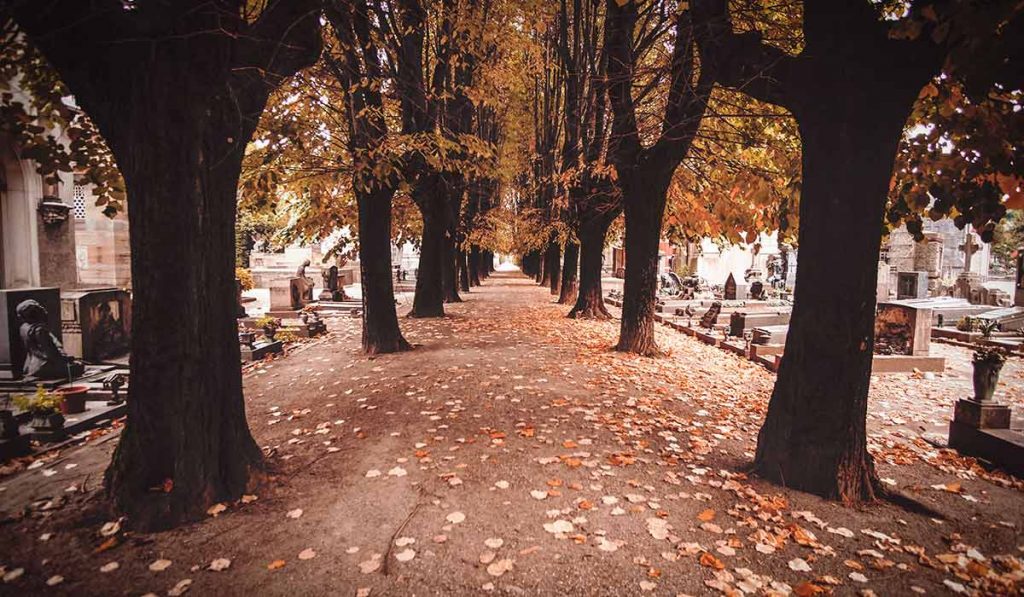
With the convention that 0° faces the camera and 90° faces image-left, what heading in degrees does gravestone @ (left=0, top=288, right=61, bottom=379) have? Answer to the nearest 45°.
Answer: approximately 315°

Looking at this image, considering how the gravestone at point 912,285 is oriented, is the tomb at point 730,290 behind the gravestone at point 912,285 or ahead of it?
ahead

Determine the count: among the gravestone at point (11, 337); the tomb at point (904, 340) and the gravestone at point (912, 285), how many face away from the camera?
0

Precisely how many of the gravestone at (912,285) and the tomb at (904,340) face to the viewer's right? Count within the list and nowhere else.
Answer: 0

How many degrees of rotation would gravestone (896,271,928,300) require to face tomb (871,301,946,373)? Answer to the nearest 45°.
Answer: approximately 45° to its left

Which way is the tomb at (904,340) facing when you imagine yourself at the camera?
facing the viewer and to the left of the viewer

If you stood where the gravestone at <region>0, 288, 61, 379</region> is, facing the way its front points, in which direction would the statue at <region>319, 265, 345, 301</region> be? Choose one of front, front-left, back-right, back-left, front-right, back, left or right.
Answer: left

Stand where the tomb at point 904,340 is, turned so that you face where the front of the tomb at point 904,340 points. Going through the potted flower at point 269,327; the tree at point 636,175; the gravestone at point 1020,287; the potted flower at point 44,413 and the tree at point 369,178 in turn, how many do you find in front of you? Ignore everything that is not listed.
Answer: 4

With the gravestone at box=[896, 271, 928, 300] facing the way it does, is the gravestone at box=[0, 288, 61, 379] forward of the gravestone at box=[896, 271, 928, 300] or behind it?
forward

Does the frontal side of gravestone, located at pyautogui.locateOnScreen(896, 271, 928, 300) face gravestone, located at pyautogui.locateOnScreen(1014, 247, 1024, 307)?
no

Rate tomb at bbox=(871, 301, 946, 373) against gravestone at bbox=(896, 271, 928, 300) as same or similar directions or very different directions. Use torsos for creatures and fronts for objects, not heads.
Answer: same or similar directions

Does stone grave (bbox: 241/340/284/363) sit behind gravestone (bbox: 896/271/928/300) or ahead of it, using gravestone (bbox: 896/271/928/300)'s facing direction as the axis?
ahead

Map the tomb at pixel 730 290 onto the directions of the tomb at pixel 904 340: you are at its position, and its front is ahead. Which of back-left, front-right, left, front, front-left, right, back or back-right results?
right

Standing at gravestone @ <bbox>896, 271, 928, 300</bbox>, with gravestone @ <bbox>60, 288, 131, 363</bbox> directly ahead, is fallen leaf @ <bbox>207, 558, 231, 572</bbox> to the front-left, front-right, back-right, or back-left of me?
front-left
